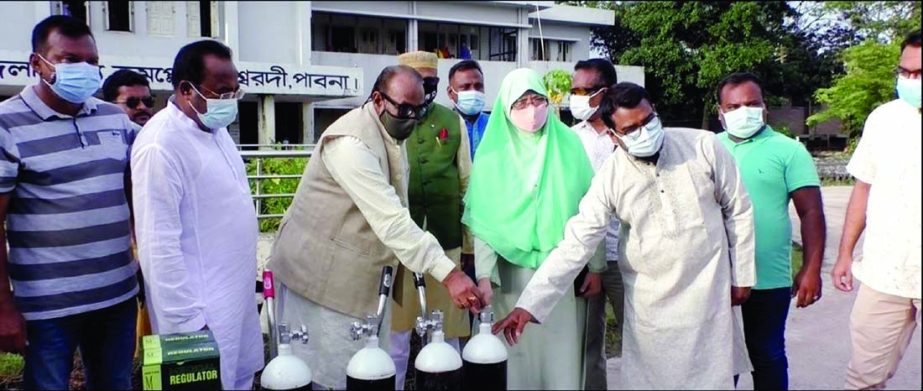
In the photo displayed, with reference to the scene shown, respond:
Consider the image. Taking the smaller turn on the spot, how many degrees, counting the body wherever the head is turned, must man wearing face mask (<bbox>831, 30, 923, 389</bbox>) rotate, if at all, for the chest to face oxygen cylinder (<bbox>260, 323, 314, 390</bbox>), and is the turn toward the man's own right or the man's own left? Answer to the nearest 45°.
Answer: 0° — they already face it

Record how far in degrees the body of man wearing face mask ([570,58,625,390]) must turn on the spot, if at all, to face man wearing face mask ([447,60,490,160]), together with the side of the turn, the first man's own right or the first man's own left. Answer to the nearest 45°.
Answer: approximately 90° to the first man's own right

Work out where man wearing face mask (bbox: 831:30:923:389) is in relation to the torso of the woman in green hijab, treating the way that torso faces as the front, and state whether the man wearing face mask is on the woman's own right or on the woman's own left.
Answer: on the woman's own left

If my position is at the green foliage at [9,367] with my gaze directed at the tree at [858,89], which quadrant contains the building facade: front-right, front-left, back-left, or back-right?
front-left

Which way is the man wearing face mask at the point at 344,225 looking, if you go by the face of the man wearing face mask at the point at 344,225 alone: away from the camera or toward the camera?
toward the camera

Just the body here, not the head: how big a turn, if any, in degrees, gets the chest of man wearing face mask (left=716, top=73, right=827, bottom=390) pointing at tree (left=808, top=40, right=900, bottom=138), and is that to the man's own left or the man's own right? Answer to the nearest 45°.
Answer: approximately 135° to the man's own right

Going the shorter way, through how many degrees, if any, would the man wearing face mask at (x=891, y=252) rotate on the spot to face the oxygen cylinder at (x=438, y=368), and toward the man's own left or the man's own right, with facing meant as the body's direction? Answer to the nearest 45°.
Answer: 0° — they already face it

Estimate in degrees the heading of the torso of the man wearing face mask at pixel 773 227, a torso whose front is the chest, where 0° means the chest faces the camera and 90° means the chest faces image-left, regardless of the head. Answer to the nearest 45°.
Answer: approximately 45°

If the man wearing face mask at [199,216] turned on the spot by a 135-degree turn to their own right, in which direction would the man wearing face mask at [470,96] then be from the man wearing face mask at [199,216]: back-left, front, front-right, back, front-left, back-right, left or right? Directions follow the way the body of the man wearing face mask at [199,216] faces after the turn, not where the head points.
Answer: back-right

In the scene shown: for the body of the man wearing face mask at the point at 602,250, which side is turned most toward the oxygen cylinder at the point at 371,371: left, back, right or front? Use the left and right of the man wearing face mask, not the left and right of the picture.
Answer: front

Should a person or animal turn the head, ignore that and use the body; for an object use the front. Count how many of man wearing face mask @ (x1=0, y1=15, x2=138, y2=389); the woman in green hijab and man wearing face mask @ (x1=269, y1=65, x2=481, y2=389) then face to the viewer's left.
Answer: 0

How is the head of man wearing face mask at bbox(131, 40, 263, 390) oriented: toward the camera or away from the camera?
toward the camera

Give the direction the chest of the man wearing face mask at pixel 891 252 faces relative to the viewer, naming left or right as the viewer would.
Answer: facing the viewer and to the left of the viewer

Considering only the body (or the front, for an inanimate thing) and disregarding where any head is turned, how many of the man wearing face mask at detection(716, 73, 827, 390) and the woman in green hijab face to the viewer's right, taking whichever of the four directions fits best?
0
